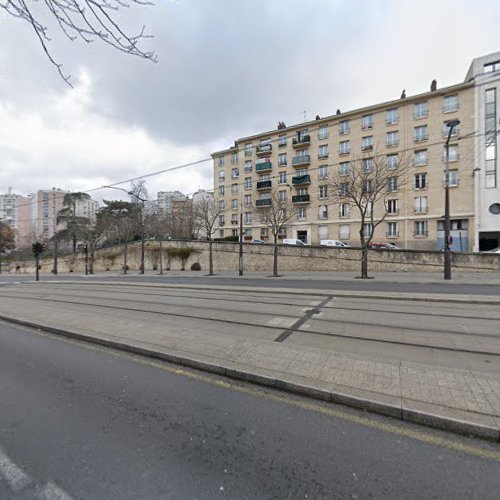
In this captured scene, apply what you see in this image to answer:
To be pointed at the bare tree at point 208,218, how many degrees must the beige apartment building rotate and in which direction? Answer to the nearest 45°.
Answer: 0° — it already faces it

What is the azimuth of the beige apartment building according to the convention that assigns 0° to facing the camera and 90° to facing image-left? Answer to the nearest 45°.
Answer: approximately 45°
